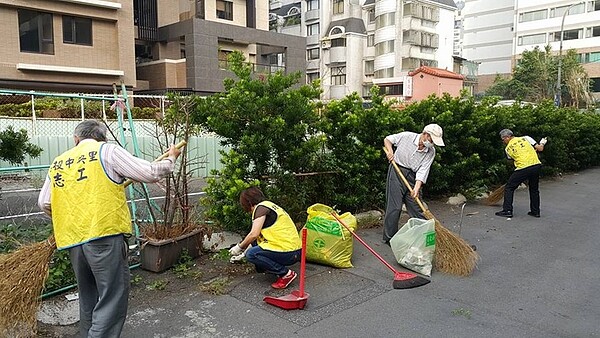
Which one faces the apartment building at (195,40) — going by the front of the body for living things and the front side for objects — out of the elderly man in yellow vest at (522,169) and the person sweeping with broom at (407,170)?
the elderly man in yellow vest

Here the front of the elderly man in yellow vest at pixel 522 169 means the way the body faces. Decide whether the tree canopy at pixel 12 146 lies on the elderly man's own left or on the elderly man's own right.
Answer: on the elderly man's own left

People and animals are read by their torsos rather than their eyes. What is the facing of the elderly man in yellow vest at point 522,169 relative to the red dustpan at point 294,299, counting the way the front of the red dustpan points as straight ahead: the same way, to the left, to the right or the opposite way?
to the right

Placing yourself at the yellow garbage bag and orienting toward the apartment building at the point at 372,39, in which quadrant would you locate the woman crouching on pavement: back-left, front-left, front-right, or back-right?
back-left

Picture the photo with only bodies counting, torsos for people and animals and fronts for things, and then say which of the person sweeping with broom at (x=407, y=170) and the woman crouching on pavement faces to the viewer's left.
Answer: the woman crouching on pavement

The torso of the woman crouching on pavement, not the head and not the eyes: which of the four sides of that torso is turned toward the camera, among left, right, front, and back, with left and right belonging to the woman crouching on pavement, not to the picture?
left
